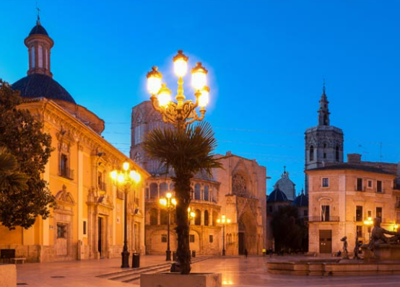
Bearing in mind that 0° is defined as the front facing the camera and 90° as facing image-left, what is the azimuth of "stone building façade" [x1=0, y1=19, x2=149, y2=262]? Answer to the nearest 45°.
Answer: approximately 315°

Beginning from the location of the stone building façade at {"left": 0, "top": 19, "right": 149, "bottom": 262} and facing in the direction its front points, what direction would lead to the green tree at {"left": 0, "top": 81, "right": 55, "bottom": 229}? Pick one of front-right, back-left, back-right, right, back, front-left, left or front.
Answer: front-right

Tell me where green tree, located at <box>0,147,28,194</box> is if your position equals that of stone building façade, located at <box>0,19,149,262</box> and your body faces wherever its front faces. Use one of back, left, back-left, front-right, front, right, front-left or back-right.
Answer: front-right

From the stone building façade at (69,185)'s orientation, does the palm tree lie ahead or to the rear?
ahead

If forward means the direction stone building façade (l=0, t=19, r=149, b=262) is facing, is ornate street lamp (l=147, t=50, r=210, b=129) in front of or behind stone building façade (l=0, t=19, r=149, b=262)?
in front

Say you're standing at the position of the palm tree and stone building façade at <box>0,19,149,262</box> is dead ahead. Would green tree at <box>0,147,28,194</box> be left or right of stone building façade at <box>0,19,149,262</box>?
left
